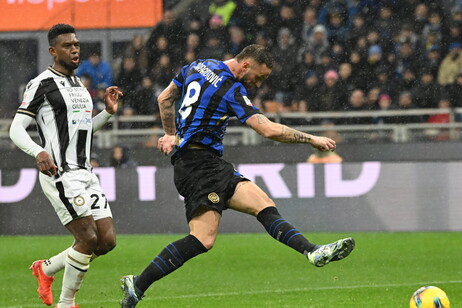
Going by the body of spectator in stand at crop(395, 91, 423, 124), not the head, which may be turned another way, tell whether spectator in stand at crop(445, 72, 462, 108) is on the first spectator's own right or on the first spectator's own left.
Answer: on the first spectator's own left

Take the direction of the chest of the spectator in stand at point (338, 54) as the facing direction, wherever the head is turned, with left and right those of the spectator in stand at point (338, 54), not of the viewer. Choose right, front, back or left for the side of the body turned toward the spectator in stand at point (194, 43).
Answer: right

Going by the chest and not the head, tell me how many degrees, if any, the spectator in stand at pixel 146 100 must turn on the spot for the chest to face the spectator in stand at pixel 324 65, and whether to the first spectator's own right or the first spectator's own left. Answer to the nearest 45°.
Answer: approximately 90° to the first spectator's own left

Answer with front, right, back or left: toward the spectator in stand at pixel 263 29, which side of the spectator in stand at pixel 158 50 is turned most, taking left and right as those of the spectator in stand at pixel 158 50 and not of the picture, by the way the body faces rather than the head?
left

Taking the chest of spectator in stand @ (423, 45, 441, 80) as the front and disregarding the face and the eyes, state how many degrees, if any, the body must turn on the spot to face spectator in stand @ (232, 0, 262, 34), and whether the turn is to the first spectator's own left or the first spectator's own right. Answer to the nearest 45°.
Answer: approximately 90° to the first spectator's own right

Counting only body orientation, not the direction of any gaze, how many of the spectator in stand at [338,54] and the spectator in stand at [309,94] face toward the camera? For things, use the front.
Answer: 2

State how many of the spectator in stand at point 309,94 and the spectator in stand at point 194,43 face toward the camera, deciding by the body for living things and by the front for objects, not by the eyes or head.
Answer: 2
